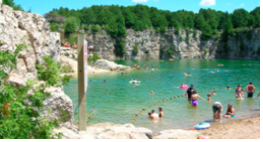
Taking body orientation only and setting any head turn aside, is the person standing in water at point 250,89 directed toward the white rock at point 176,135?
no

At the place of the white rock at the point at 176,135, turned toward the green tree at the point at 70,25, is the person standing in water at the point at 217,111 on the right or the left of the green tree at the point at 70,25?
right

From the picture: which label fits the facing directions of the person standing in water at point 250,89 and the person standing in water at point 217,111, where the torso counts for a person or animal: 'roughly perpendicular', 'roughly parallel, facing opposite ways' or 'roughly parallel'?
roughly parallel
